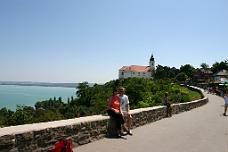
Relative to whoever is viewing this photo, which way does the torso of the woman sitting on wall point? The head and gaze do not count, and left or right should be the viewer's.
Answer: facing the viewer and to the right of the viewer
